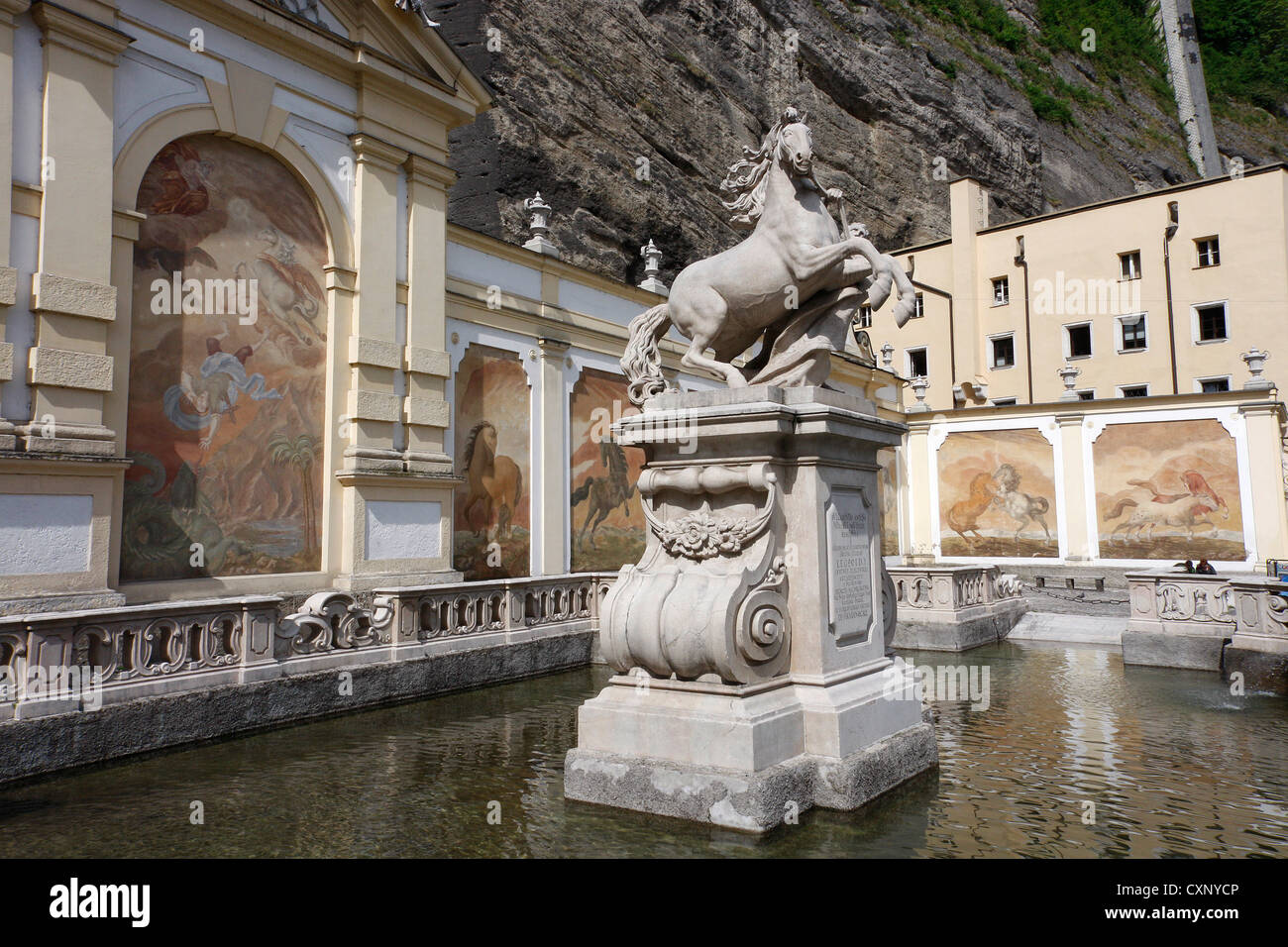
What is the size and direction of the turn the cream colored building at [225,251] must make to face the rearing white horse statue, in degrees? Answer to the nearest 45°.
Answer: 0° — it already faces it

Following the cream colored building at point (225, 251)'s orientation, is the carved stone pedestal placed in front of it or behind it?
in front

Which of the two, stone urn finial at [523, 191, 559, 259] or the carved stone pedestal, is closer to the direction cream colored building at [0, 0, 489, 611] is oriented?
the carved stone pedestal

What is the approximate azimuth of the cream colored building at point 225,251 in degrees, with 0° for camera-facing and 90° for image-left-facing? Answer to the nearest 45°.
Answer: approximately 315°

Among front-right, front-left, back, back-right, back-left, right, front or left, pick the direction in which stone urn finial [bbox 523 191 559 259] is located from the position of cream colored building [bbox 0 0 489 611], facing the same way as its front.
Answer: left
